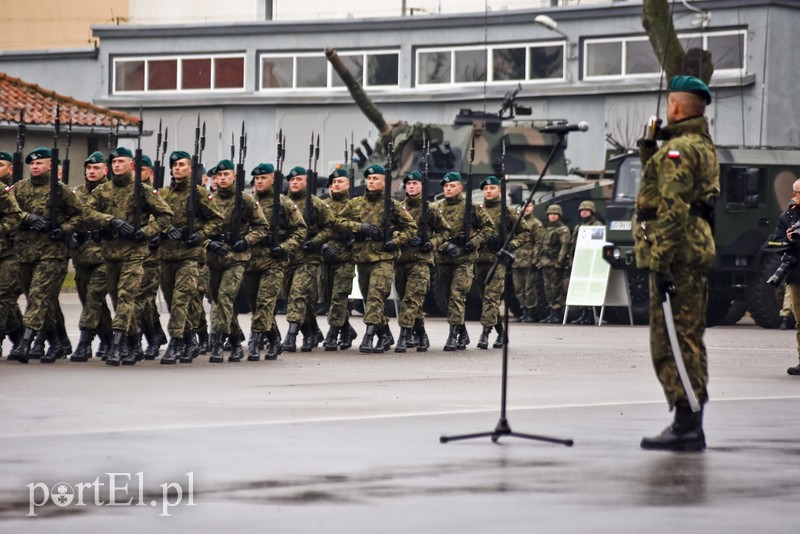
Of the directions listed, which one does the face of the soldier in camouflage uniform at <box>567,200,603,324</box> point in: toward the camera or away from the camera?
toward the camera

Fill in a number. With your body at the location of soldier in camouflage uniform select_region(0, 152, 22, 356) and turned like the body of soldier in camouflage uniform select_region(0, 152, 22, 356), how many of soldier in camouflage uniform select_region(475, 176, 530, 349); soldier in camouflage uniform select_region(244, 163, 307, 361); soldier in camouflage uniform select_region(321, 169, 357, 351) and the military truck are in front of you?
0

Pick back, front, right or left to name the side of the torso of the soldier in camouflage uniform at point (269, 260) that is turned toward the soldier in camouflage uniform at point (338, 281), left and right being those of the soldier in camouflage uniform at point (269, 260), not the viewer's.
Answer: back

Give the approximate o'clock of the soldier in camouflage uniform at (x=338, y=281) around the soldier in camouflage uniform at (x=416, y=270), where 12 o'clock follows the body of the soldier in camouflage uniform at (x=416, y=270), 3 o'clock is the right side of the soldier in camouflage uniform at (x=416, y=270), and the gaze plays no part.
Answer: the soldier in camouflage uniform at (x=338, y=281) is roughly at 1 o'clock from the soldier in camouflage uniform at (x=416, y=270).

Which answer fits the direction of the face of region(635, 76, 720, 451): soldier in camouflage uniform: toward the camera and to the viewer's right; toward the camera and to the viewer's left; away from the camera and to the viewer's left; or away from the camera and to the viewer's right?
away from the camera and to the viewer's left

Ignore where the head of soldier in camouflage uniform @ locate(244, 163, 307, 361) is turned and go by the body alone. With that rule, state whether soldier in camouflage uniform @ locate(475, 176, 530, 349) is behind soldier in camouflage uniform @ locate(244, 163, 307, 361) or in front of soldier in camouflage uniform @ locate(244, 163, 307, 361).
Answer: behind

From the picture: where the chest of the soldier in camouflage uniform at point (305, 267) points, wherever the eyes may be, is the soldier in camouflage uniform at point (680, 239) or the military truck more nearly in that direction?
the soldier in camouflage uniform

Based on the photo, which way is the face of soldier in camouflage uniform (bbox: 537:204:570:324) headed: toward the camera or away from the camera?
toward the camera

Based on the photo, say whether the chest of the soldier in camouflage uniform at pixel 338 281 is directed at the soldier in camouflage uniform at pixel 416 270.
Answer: no

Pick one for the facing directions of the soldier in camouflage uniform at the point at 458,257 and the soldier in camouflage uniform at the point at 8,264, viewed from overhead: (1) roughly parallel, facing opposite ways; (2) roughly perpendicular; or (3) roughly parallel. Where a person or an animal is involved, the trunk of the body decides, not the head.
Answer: roughly parallel

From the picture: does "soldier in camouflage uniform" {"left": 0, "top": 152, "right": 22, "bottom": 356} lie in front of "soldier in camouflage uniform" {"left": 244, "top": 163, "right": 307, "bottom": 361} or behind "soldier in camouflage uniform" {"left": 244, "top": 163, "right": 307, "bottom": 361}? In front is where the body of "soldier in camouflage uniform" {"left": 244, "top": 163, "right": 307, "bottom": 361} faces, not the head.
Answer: in front

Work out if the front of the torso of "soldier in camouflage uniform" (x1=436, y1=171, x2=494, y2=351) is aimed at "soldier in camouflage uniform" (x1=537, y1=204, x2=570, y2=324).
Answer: no
